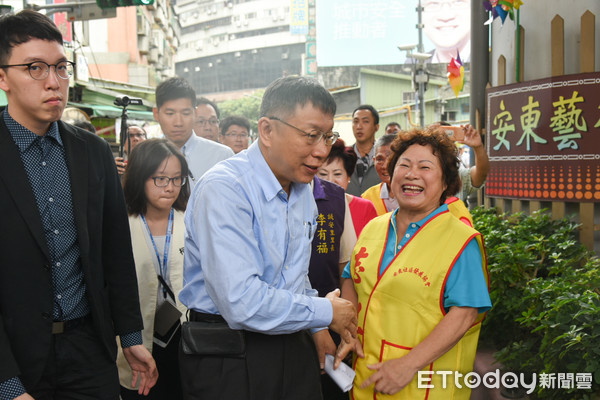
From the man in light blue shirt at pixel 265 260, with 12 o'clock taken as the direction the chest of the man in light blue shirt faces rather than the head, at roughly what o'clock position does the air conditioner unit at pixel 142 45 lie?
The air conditioner unit is roughly at 7 o'clock from the man in light blue shirt.

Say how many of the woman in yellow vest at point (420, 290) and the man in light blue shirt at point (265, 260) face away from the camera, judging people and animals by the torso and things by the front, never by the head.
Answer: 0

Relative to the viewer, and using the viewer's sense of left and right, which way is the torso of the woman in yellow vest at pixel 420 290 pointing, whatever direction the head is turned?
facing the viewer and to the left of the viewer

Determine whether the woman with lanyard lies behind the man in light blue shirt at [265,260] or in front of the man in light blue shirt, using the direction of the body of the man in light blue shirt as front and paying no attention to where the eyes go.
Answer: behind

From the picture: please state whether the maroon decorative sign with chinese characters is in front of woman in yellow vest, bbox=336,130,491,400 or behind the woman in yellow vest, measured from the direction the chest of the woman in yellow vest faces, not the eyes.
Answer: behind

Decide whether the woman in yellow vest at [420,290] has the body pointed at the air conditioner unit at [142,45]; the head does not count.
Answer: no

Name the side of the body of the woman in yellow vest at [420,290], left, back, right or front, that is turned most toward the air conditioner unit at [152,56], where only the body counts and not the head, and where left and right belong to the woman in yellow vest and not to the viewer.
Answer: right

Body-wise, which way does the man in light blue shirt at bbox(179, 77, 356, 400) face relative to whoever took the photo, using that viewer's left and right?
facing the viewer and to the right of the viewer

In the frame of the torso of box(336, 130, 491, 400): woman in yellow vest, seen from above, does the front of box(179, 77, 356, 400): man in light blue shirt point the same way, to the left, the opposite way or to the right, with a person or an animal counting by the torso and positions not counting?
to the left

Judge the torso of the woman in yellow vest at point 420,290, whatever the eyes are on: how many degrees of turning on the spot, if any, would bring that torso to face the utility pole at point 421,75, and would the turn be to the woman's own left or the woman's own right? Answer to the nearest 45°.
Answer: approximately 135° to the woman's own right

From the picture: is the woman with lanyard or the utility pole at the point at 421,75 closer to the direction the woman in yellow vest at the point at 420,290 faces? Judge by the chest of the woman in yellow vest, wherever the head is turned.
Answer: the woman with lanyard

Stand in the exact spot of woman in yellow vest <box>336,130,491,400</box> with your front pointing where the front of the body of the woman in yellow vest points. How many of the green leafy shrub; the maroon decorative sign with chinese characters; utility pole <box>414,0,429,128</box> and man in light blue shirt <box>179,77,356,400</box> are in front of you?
1

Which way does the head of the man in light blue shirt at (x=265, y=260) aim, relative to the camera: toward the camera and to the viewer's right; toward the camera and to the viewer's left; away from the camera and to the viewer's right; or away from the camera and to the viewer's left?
toward the camera and to the viewer's right

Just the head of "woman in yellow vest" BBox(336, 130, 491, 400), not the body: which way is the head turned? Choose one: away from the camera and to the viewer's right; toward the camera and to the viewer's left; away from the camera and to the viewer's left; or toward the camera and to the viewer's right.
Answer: toward the camera and to the viewer's left

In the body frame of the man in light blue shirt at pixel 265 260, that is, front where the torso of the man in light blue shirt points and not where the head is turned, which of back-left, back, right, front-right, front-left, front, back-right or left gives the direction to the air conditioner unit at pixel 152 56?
back-left

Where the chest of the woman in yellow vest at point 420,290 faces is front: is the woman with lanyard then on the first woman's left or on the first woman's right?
on the first woman's right
